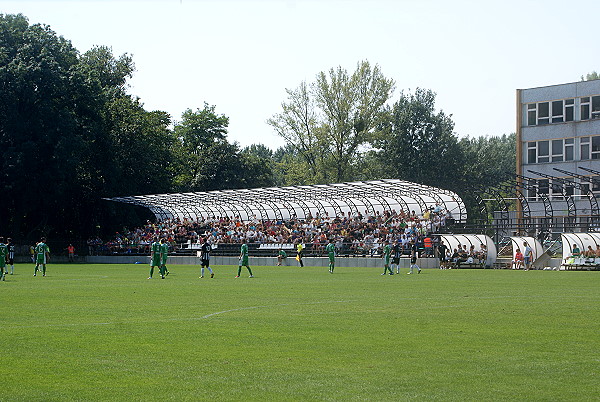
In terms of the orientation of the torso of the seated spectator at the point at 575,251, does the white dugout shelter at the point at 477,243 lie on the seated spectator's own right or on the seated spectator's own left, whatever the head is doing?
on the seated spectator's own right

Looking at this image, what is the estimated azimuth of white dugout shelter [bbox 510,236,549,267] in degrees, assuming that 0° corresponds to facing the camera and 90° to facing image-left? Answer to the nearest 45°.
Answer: approximately 45°

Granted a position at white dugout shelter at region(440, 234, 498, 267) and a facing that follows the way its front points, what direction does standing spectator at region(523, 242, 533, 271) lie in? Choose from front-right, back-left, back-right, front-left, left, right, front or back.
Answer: left

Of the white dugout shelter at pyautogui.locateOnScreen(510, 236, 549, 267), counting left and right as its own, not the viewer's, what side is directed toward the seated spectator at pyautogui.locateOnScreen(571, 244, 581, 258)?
left

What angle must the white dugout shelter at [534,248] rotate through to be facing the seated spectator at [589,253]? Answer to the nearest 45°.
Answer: approximately 90° to its left

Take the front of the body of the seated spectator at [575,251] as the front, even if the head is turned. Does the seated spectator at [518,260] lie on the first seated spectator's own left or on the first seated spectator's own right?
on the first seated spectator's own right
